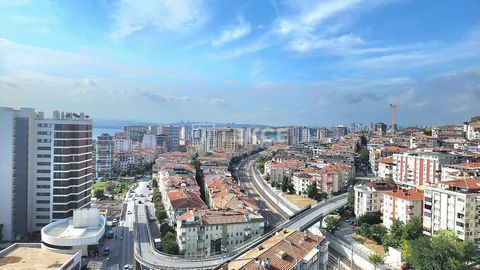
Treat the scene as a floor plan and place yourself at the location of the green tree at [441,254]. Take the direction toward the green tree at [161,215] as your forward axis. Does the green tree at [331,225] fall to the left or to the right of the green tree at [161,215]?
right

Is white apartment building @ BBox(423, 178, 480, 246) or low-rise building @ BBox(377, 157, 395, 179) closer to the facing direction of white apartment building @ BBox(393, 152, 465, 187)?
the white apartment building

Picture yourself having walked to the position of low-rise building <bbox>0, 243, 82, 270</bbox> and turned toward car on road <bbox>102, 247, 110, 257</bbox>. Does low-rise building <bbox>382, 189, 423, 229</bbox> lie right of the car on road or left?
right

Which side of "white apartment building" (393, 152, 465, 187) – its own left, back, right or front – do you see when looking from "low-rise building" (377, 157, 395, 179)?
right

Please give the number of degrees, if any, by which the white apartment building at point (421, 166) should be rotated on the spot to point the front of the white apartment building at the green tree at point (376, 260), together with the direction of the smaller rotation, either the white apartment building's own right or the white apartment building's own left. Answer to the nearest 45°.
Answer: approximately 45° to the white apartment building's own left

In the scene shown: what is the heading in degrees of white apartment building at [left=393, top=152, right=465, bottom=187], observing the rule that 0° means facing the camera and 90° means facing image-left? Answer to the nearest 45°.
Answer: approximately 45°

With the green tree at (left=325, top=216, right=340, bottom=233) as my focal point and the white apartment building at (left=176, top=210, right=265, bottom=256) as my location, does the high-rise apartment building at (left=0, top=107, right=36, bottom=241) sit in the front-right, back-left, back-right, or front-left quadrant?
back-left
